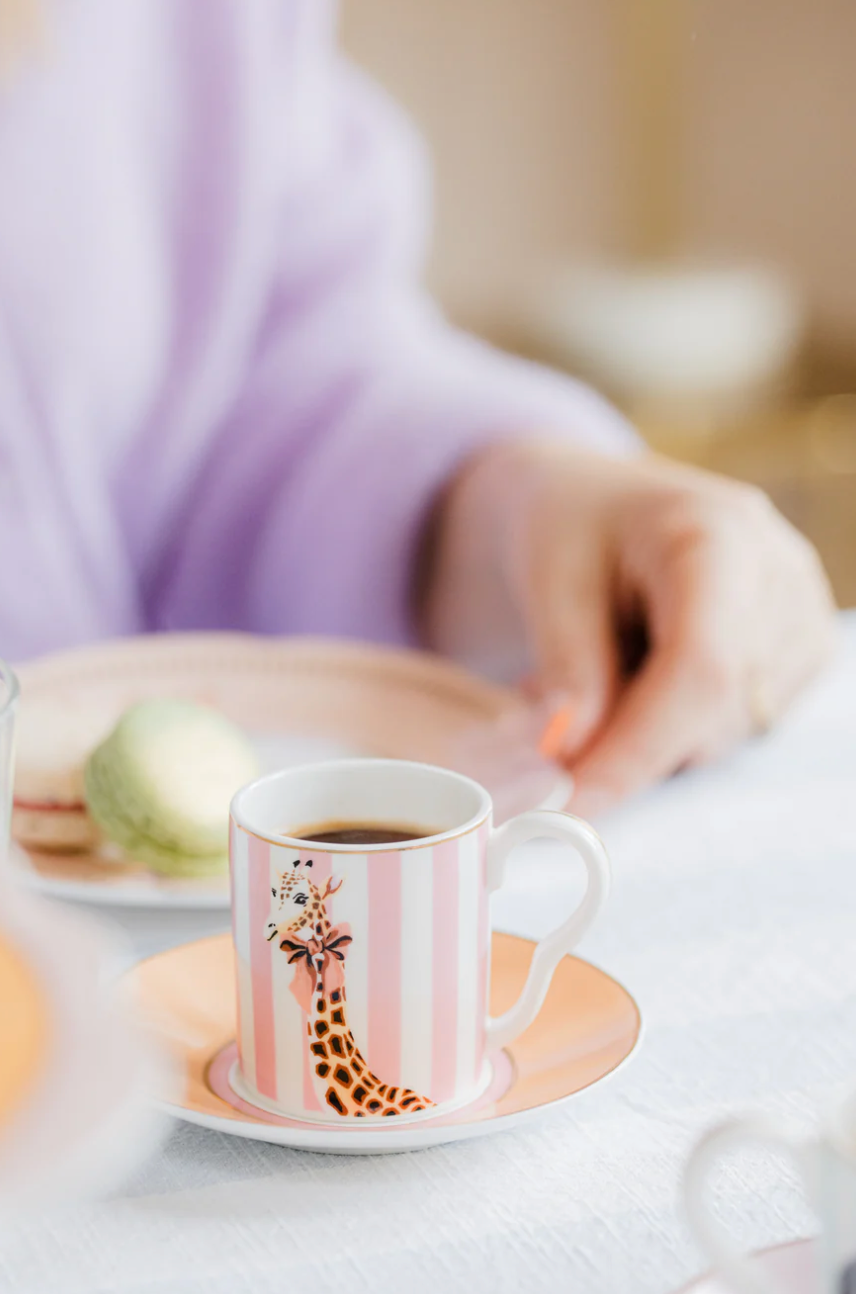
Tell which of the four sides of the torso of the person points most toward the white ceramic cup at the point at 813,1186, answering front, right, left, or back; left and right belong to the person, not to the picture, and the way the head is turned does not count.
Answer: front

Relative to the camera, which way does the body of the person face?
toward the camera

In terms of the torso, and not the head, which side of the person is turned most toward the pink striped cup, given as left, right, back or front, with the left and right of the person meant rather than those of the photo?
front

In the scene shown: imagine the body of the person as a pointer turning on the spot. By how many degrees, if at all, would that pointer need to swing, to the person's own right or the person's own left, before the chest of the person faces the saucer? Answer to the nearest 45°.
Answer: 0° — they already face it

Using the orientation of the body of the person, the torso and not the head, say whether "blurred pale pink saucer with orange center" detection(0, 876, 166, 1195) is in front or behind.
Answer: in front
